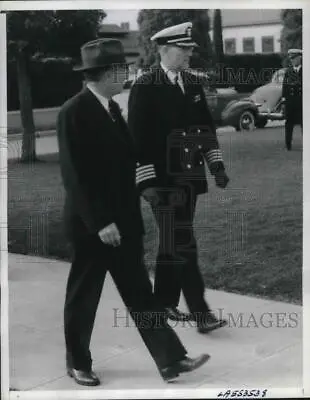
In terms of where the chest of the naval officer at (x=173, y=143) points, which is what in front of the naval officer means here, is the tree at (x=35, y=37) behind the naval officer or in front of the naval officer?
behind

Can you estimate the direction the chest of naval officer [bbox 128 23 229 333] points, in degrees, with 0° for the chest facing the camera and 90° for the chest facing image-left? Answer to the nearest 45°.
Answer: approximately 315°

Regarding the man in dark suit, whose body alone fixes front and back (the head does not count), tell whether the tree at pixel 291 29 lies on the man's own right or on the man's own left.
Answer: on the man's own left
